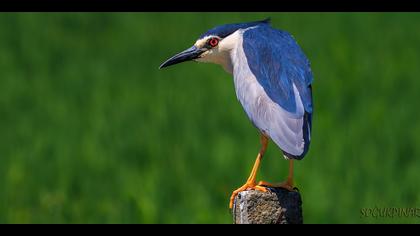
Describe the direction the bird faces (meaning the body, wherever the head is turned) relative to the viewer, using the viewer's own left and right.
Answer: facing to the left of the viewer
